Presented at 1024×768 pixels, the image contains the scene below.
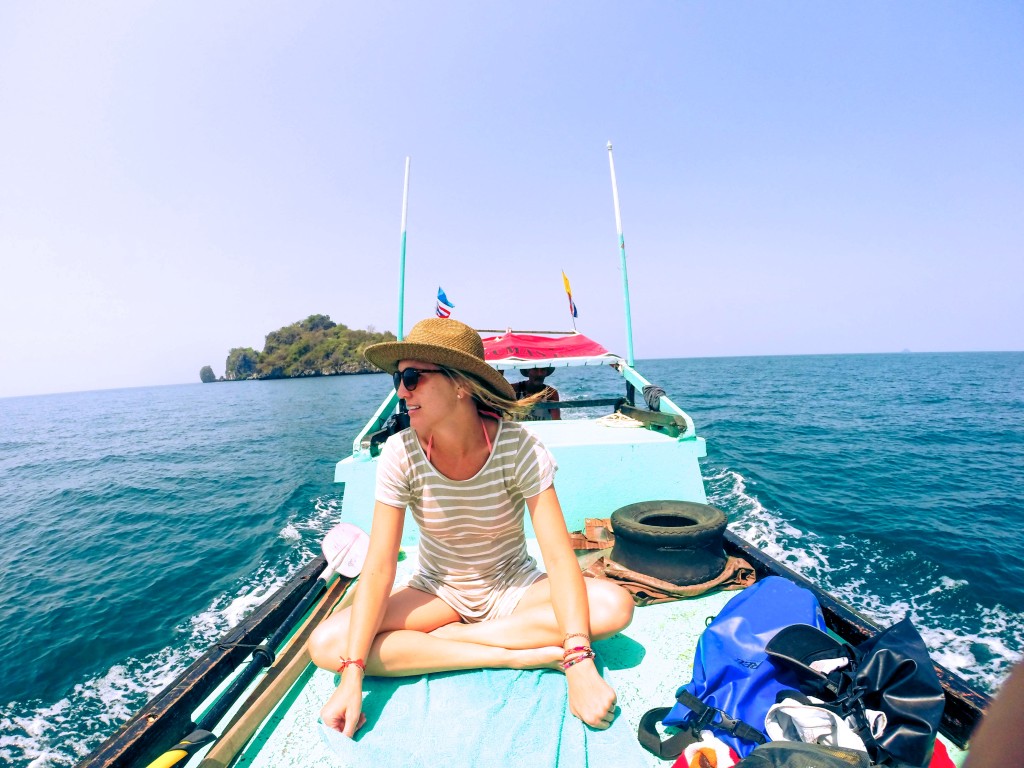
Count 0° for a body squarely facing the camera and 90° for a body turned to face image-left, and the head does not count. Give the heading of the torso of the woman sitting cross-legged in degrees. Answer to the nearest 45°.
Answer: approximately 0°

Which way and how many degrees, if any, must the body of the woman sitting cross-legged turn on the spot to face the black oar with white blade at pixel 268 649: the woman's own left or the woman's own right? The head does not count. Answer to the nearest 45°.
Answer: approximately 90° to the woman's own right

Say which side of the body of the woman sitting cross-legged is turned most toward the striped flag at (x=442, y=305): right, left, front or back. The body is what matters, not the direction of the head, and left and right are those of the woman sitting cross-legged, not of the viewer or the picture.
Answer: back

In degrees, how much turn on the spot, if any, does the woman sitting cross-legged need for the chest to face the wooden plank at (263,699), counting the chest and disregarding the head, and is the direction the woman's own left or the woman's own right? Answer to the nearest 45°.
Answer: approximately 90° to the woman's own right

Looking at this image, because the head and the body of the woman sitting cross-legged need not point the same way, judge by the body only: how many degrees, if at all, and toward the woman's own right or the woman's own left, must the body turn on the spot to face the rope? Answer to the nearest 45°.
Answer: approximately 135° to the woman's own left

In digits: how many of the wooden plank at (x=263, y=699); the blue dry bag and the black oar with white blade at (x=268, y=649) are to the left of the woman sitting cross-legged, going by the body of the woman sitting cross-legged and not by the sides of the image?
1

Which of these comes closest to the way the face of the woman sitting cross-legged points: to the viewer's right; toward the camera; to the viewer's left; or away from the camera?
to the viewer's left

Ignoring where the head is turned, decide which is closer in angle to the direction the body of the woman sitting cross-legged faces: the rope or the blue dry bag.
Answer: the blue dry bag

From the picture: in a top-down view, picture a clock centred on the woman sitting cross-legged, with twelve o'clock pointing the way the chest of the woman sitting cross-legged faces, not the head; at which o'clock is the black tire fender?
The black tire fender is roughly at 8 o'clock from the woman sitting cross-legged.

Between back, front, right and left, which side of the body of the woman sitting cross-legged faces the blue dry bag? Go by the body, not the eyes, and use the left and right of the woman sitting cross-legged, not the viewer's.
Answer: left

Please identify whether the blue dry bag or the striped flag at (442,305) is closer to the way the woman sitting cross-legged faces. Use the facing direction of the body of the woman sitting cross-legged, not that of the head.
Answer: the blue dry bag
